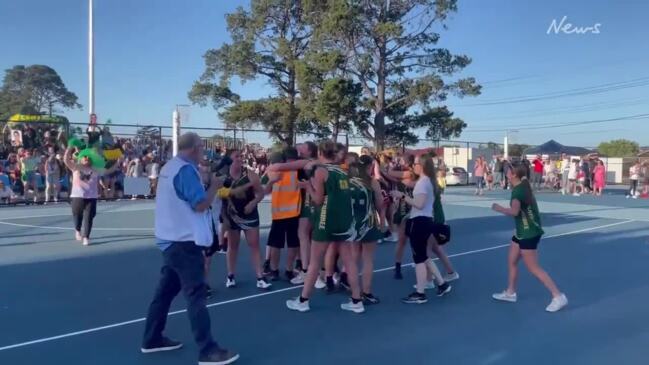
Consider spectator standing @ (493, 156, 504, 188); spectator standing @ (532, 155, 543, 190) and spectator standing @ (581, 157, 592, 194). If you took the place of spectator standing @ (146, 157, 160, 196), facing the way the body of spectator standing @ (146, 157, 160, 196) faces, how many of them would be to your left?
3

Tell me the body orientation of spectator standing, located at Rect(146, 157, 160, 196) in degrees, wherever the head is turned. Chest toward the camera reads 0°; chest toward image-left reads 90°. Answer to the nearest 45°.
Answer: approximately 0°

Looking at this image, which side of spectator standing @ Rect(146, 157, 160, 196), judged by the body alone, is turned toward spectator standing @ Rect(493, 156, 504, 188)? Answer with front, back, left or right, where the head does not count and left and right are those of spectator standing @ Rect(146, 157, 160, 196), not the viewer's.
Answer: left

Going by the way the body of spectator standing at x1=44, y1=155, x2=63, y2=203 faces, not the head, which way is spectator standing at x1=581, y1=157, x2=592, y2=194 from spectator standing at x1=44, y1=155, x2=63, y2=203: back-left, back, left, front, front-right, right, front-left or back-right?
left

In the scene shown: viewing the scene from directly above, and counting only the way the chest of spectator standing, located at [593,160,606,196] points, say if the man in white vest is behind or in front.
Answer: in front

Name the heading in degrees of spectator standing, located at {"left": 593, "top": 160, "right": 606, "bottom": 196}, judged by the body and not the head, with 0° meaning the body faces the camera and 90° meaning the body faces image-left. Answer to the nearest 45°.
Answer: approximately 45°

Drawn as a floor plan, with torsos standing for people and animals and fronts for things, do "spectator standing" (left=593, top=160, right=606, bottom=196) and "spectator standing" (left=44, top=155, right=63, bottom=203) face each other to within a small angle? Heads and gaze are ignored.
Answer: no

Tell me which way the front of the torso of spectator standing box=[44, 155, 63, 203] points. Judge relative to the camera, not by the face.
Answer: toward the camera

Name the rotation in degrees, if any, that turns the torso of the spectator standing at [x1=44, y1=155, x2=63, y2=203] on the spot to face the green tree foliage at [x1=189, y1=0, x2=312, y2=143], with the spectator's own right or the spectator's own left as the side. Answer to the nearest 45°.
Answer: approximately 135° to the spectator's own left

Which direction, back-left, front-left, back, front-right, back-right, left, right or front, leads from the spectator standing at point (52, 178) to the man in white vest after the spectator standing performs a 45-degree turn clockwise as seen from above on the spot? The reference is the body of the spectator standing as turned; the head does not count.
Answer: front-left

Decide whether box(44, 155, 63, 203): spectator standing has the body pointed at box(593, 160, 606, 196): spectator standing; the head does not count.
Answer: no

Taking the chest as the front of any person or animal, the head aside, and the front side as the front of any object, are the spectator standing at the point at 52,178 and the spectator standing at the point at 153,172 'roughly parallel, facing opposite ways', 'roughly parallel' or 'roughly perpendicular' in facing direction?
roughly parallel

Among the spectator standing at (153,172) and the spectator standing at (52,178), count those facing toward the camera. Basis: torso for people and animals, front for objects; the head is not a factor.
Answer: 2

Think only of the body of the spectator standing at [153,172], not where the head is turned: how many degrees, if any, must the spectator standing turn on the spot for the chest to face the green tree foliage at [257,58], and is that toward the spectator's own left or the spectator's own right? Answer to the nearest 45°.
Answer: approximately 135° to the spectator's own left

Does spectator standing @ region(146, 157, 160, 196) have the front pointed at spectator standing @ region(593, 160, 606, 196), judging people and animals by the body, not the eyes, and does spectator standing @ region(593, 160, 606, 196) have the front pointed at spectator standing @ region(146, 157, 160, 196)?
no
